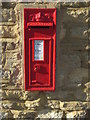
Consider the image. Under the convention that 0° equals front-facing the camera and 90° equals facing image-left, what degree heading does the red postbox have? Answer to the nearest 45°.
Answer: approximately 0°
